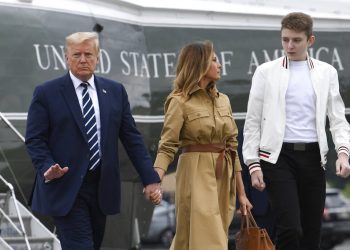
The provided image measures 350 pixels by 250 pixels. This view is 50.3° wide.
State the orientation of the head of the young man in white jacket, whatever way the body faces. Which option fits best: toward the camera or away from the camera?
toward the camera

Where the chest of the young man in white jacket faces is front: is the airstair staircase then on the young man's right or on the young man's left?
on the young man's right

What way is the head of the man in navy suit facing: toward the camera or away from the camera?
toward the camera

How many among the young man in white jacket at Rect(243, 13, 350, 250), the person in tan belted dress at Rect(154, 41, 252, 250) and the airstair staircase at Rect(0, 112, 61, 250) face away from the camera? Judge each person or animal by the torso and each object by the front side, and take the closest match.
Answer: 0

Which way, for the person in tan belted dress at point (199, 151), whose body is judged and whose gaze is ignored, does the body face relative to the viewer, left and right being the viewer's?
facing the viewer and to the right of the viewer

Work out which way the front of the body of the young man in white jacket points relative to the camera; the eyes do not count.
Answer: toward the camera

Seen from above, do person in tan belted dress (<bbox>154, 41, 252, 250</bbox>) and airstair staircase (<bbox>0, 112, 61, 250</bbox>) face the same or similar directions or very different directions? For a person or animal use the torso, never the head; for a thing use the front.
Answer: same or similar directions

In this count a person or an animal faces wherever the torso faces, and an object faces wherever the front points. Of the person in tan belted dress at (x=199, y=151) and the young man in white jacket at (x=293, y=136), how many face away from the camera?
0

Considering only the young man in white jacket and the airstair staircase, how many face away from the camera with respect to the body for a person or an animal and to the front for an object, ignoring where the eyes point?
0

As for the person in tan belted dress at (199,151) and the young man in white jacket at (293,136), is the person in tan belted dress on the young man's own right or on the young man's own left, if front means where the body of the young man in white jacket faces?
on the young man's own right
